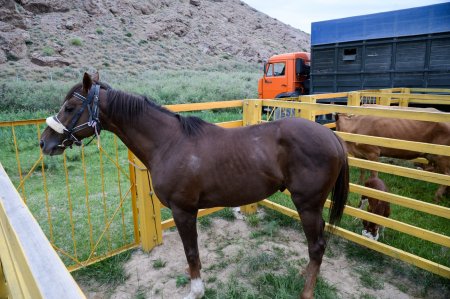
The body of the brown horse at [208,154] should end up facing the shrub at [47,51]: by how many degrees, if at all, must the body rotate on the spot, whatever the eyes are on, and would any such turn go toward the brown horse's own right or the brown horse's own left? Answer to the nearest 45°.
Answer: approximately 45° to the brown horse's own right

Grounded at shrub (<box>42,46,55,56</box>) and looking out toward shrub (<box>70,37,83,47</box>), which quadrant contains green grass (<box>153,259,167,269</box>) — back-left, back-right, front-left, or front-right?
back-right

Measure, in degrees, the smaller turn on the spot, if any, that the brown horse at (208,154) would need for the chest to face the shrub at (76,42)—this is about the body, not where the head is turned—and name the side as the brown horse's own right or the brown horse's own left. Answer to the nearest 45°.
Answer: approximately 90° to the brown horse's own right

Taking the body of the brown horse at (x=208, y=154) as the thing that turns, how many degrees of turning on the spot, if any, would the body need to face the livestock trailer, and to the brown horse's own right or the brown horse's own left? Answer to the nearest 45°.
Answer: approximately 135° to the brown horse's own right

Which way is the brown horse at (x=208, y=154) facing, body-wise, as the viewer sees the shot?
to the viewer's left
